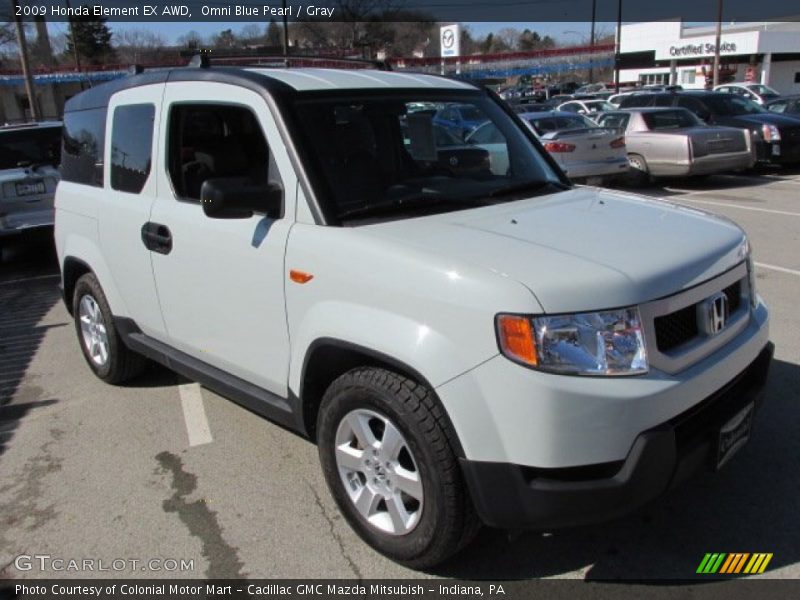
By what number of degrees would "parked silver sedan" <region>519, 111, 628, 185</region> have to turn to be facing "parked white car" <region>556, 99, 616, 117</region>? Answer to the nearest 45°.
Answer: approximately 45° to its right

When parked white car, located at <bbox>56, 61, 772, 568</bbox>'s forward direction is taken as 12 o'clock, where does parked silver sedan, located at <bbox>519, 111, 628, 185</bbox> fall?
The parked silver sedan is roughly at 8 o'clock from the parked white car.

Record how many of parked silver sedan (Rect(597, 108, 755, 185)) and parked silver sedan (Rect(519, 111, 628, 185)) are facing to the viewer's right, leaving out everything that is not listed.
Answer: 0

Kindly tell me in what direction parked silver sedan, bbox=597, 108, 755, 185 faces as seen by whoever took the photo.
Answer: facing away from the viewer and to the left of the viewer

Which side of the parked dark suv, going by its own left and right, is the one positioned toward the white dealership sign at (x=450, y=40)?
back

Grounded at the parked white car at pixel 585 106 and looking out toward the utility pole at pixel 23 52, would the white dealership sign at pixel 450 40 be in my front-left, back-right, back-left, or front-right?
front-right

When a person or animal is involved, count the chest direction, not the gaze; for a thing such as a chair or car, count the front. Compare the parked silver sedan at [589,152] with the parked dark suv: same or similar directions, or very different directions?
very different directions

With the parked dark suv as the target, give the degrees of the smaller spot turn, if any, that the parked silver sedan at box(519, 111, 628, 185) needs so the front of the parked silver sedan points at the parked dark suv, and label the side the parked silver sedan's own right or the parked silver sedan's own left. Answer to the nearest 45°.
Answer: approximately 90° to the parked silver sedan's own right

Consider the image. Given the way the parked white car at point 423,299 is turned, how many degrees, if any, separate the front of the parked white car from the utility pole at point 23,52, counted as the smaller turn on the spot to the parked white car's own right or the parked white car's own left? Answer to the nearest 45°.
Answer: approximately 180°

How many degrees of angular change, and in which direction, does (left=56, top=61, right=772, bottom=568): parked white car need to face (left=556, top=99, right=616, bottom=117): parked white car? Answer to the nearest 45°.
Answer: approximately 135° to its left

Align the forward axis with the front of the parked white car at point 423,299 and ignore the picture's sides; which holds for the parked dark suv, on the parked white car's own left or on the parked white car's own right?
on the parked white car's own left

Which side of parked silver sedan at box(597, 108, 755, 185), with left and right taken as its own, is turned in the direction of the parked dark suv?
right

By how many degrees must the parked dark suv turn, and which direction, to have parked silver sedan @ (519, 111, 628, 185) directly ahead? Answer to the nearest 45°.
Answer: approximately 90° to its right

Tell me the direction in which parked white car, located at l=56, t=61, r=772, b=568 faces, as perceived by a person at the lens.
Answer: facing the viewer and to the right of the viewer

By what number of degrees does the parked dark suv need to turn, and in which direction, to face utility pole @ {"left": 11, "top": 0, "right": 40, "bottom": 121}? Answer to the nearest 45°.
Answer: approximately 135° to its right

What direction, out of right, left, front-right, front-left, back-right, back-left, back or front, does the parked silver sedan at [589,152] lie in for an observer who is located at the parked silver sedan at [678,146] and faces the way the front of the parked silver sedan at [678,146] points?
left
